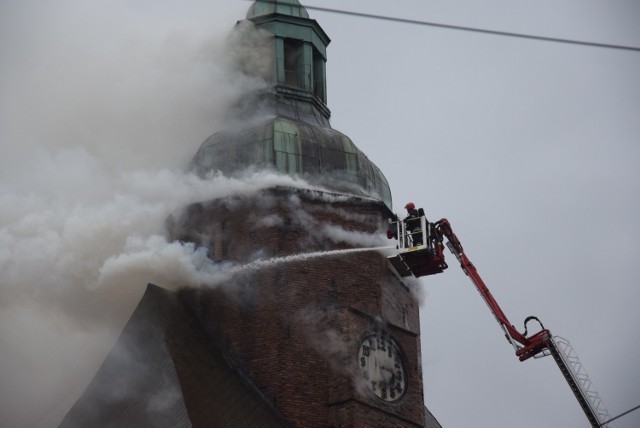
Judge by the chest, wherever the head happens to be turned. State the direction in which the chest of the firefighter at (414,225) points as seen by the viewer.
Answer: to the viewer's left

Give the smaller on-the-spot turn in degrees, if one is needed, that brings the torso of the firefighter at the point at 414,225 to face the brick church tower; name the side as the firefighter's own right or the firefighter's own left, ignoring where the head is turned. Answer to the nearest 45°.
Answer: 0° — they already face it
